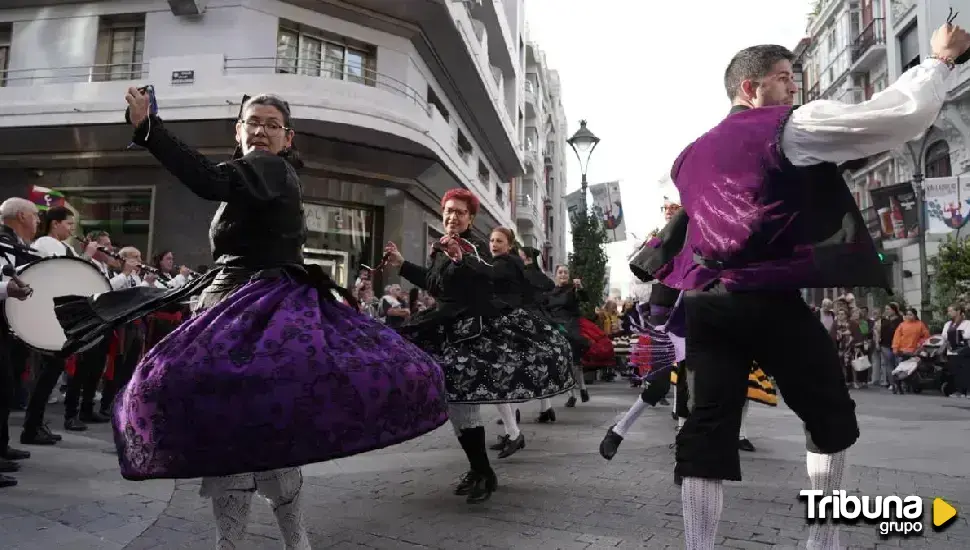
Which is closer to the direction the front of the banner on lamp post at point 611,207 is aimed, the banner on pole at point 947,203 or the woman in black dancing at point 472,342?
the woman in black dancing

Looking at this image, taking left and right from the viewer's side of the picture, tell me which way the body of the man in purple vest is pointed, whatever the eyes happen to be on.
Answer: facing away from the viewer and to the right of the viewer

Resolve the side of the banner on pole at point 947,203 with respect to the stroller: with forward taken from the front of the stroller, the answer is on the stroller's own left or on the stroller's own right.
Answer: on the stroller's own right

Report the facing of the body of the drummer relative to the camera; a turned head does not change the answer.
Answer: to the viewer's right
